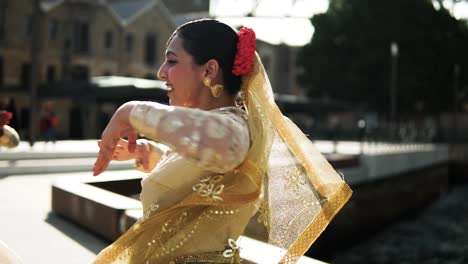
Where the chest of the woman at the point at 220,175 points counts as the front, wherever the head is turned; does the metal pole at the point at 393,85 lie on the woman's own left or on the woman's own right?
on the woman's own right

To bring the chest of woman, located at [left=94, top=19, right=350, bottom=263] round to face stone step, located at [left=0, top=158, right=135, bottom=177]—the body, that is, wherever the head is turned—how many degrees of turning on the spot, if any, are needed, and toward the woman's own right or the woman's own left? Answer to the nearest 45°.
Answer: approximately 90° to the woman's own right

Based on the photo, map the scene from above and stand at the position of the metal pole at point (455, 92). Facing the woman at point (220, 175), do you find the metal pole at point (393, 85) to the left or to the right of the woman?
right

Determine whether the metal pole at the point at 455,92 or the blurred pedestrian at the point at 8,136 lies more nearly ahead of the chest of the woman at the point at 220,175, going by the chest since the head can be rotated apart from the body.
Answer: the blurred pedestrian

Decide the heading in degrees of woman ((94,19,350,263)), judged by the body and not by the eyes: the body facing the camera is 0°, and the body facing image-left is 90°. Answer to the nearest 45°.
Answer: approximately 90°

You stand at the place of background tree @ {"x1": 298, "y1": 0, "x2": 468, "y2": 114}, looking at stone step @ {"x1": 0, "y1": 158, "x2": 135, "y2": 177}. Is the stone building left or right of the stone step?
right

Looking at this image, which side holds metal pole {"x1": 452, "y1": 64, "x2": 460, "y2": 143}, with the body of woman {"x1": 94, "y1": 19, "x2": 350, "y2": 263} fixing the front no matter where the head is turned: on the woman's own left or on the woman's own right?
on the woman's own right

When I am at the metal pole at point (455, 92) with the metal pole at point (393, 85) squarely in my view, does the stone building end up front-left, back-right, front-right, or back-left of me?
front-right

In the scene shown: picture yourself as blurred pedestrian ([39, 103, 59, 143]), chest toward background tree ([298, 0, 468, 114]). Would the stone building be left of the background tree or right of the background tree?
left

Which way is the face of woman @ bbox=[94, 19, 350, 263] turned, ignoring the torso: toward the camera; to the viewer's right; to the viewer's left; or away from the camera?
to the viewer's left

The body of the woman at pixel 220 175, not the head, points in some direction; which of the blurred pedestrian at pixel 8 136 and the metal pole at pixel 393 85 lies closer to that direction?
the blurred pedestrian

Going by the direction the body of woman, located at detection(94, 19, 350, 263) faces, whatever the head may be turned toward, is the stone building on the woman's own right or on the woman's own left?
on the woman's own right

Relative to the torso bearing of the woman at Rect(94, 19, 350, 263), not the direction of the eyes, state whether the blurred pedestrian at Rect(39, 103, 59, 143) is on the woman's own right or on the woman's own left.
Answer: on the woman's own right
